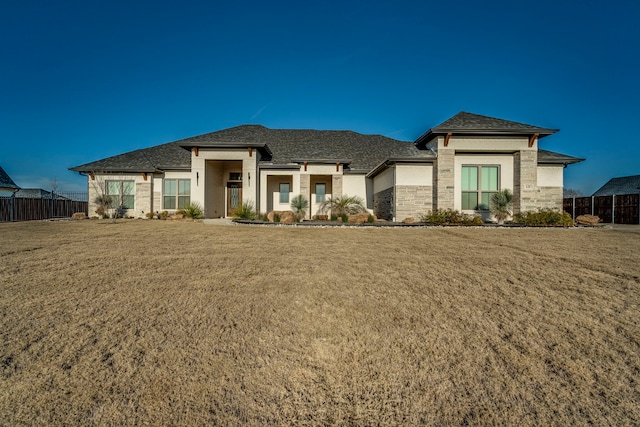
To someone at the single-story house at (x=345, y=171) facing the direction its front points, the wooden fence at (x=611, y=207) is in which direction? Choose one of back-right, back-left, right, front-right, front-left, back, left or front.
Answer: left

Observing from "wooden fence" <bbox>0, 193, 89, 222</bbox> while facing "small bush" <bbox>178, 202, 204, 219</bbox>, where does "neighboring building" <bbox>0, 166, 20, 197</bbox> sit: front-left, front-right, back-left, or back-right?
back-left

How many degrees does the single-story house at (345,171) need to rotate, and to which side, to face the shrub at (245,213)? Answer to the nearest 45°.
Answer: approximately 90° to its right

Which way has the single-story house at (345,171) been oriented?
toward the camera

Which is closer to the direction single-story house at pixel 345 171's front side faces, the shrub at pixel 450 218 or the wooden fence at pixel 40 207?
the shrub

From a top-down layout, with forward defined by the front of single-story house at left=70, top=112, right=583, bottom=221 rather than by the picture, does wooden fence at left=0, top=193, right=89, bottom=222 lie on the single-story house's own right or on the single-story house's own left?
on the single-story house's own right

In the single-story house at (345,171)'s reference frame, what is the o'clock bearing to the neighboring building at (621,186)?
The neighboring building is roughly at 8 o'clock from the single-story house.

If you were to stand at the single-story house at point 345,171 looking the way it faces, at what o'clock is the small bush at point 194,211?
The small bush is roughly at 3 o'clock from the single-story house.

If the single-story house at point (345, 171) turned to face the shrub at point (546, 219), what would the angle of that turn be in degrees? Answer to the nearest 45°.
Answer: approximately 45° to its left

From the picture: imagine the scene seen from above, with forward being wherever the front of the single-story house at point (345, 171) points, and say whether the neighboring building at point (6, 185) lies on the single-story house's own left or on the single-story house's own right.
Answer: on the single-story house's own right
